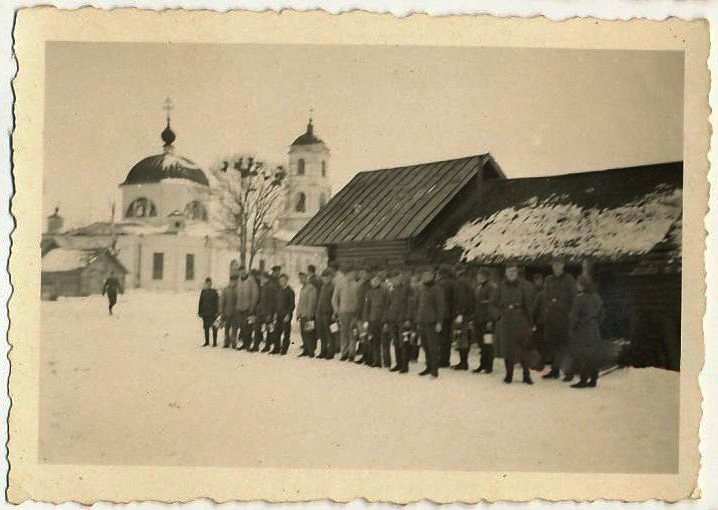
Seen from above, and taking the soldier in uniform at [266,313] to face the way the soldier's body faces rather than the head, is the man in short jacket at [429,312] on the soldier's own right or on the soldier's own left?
on the soldier's own left

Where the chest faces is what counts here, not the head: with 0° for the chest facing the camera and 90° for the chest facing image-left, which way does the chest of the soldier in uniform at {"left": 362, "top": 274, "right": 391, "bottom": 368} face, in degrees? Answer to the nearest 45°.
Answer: approximately 45°

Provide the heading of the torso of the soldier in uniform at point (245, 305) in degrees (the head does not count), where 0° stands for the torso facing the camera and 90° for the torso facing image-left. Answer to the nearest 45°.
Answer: approximately 45°
